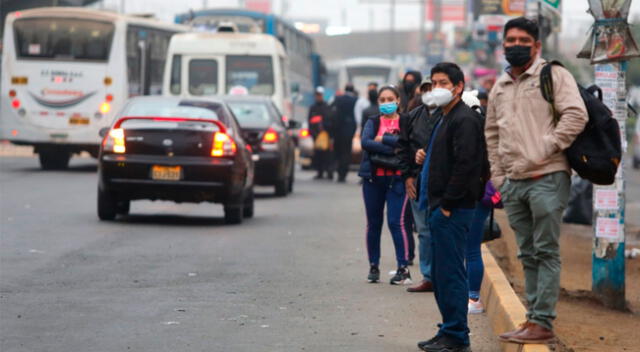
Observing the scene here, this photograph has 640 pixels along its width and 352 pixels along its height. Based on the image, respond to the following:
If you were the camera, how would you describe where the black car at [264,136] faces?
facing away from the viewer

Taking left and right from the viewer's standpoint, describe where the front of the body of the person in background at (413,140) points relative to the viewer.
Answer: facing the viewer and to the left of the viewer

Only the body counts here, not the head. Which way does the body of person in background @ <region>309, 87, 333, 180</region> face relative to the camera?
toward the camera

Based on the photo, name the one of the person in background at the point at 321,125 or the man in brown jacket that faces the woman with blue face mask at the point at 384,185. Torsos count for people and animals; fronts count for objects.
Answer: the person in background

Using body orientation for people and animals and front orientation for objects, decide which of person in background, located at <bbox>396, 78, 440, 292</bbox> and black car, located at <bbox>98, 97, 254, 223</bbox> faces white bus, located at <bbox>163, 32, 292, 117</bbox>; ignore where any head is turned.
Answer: the black car

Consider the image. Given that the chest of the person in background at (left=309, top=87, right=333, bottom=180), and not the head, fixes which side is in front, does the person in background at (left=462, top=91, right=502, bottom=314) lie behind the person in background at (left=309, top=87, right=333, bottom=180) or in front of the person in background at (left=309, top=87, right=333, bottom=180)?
in front

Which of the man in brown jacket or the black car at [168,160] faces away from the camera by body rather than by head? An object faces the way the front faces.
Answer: the black car

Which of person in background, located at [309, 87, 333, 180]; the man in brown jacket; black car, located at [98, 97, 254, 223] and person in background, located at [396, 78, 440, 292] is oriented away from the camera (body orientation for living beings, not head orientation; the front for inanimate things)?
the black car

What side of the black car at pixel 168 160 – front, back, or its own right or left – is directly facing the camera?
back

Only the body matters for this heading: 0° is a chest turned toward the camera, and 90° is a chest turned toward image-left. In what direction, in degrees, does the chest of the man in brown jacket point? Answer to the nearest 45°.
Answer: approximately 45°

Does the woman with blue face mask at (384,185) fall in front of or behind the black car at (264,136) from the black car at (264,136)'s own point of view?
behind

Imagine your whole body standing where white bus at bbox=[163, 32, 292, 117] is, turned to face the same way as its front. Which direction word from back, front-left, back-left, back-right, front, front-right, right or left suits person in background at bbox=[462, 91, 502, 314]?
back
